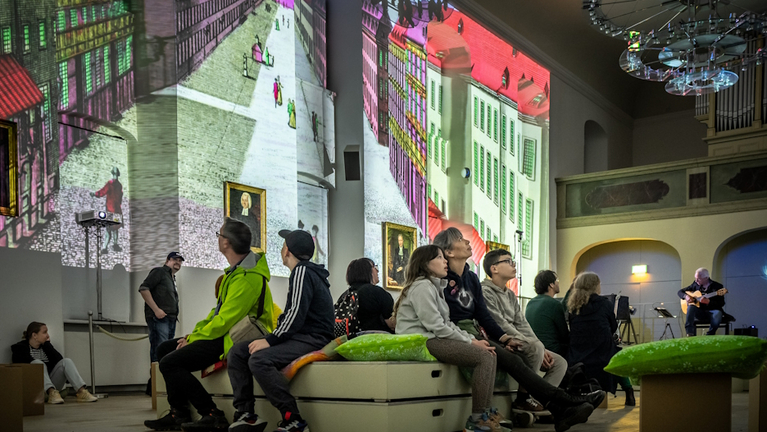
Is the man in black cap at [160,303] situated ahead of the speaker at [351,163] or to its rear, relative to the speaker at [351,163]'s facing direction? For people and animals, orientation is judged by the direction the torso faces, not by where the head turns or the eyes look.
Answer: ahead

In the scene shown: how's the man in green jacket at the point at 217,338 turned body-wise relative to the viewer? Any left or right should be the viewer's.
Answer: facing to the left of the viewer

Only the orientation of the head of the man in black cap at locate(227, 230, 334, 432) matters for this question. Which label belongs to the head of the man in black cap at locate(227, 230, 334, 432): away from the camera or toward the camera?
away from the camera

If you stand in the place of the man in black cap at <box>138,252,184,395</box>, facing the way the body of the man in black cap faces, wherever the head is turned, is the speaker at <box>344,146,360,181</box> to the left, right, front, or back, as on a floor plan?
left

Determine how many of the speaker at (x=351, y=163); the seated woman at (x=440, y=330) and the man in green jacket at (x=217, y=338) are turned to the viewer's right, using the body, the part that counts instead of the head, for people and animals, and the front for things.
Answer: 1

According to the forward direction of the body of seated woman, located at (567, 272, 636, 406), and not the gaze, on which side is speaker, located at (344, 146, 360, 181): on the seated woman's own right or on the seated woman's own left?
on the seated woman's own left

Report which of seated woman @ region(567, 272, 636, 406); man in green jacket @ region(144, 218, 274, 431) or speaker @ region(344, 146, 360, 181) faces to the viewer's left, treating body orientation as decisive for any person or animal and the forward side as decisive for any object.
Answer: the man in green jacket
